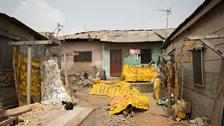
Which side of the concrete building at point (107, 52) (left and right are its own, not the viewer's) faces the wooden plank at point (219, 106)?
front

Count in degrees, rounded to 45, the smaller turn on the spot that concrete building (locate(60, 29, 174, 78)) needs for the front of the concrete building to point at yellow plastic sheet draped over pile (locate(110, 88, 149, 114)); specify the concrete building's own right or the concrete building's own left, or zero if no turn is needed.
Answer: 0° — it already faces it

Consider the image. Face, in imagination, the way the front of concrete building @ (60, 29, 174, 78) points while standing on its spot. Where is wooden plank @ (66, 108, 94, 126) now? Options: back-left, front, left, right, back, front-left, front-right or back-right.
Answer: front

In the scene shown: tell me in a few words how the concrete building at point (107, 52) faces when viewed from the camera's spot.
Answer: facing the viewer

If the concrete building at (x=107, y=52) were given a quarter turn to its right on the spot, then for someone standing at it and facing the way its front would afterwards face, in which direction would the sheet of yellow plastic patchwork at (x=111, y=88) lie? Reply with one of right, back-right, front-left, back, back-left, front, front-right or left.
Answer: left

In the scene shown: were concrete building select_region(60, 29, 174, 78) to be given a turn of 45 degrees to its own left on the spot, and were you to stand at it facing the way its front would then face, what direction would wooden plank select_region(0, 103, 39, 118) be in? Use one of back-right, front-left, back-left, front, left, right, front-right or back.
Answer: front-right

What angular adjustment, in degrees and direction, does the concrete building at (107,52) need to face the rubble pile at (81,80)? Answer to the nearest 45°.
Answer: approximately 45° to its right

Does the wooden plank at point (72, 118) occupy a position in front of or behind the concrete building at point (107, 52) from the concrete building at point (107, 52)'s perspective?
in front
